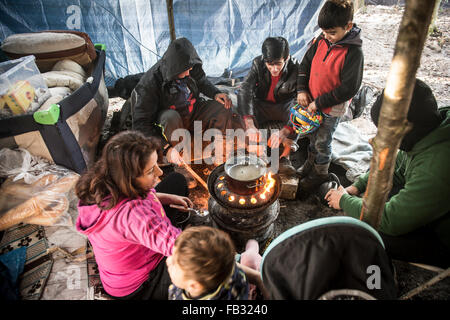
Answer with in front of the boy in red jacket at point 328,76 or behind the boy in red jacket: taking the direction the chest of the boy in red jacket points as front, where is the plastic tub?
in front

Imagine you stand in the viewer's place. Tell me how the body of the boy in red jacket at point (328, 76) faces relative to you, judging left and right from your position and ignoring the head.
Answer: facing the viewer and to the left of the viewer

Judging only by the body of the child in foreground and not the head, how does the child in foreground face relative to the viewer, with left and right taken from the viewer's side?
facing away from the viewer and to the left of the viewer

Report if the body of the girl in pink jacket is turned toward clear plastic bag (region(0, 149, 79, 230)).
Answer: no

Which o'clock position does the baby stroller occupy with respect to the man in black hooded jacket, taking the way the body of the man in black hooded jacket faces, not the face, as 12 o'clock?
The baby stroller is roughly at 1 o'clock from the man in black hooded jacket.

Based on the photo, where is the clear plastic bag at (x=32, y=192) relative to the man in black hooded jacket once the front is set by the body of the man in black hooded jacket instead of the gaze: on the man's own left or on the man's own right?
on the man's own right

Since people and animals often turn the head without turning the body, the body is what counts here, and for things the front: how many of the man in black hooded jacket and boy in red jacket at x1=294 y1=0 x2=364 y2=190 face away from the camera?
0

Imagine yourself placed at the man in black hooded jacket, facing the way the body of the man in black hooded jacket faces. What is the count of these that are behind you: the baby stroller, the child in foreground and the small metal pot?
0

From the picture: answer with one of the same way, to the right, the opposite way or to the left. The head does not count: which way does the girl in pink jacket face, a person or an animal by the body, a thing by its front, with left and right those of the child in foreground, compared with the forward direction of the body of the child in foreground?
to the right

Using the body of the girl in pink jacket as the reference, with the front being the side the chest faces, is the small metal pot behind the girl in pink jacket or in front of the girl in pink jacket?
in front

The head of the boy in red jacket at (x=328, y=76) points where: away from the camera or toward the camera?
toward the camera

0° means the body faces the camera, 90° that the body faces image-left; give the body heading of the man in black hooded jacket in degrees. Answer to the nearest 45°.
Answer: approximately 315°

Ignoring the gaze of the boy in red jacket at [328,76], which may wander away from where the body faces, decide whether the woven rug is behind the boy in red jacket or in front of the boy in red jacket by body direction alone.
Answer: in front

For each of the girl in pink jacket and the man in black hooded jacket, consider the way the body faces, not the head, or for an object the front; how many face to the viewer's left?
0

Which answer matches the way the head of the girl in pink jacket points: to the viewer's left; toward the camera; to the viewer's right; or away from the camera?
to the viewer's right

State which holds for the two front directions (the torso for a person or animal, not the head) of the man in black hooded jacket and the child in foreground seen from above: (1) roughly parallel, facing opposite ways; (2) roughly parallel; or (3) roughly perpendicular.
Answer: roughly parallel, facing opposite ways

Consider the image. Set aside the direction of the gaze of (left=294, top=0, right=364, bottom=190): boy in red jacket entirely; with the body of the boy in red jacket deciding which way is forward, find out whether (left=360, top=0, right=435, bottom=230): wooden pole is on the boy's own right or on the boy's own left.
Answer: on the boy's own left

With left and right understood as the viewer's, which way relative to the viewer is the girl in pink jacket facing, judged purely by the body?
facing away from the viewer and to the right of the viewer
